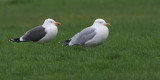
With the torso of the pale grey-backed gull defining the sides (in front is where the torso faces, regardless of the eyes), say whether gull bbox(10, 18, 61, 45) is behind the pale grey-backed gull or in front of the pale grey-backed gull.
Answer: behind

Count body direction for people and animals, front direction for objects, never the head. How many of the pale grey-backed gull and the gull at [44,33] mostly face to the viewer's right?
2

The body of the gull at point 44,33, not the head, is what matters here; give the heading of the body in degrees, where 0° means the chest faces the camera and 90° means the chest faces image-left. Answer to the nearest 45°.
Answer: approximately 270°

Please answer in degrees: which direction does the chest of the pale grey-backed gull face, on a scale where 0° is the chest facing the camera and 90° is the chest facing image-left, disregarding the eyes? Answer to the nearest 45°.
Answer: approximately 270°

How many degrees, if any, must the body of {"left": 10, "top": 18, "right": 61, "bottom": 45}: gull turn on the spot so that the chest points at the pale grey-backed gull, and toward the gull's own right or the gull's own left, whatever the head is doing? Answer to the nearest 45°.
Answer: approximately 45° to the gull's own right
